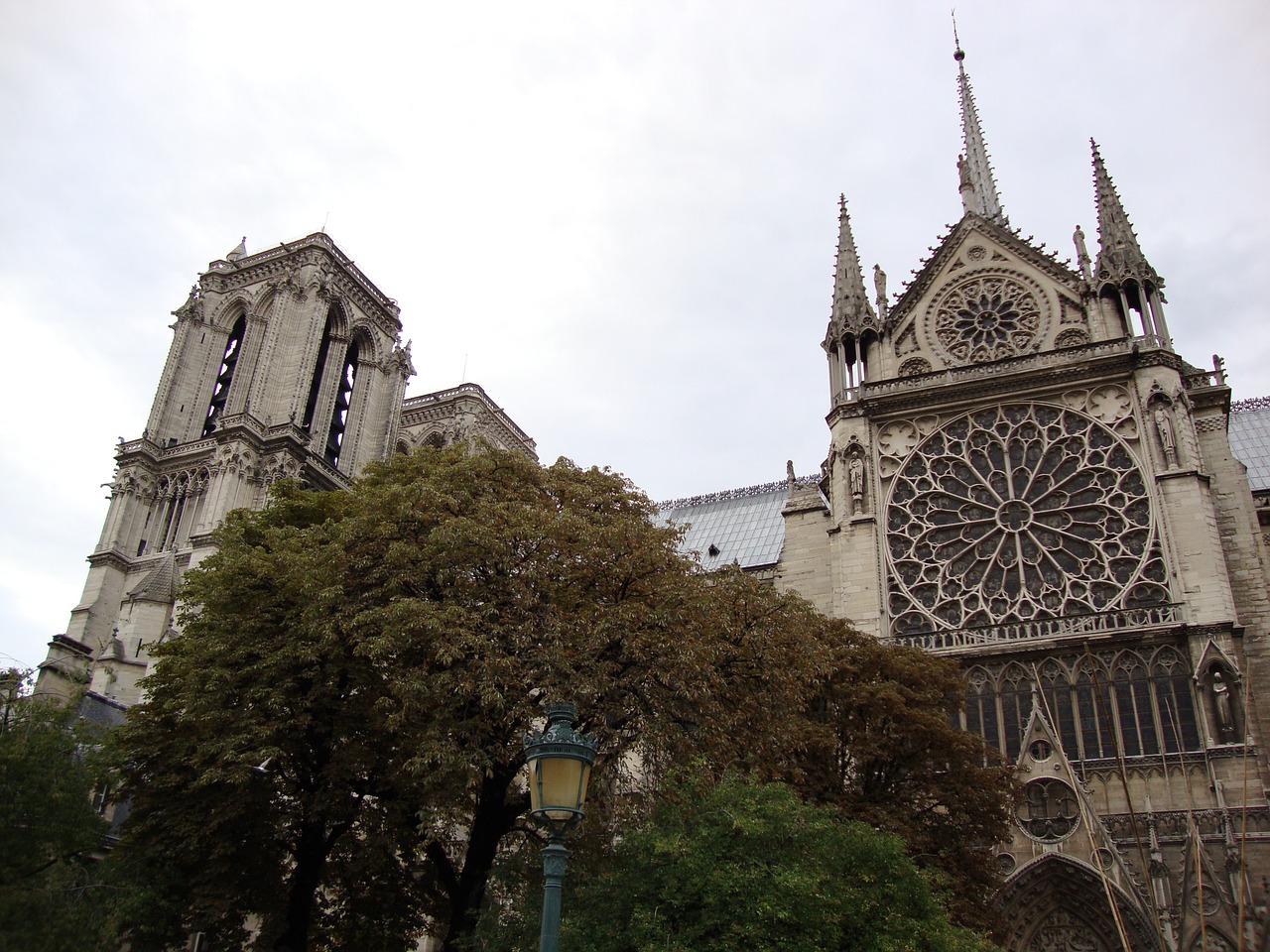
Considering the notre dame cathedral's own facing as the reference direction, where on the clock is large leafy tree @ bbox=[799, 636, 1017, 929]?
The large leafy tree is roughly at 9 o'clock from the notre dame cathedral.

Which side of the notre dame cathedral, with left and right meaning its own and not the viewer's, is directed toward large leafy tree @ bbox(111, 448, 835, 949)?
left

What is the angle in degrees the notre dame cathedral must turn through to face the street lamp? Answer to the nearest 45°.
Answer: approximately 90° to its left

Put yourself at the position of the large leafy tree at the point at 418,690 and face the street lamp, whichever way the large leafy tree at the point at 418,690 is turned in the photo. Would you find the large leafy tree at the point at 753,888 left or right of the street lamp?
left

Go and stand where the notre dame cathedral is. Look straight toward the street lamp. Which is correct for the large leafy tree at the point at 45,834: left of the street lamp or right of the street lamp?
right
